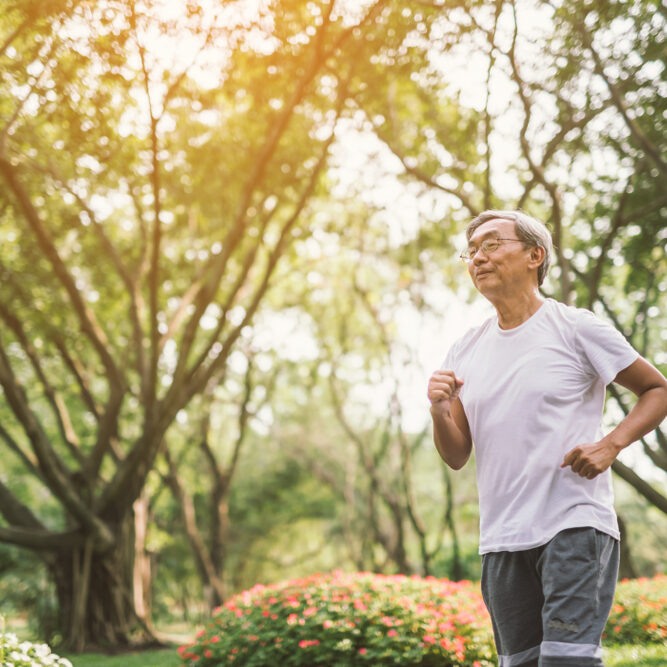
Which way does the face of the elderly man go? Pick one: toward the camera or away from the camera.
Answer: toward the camera

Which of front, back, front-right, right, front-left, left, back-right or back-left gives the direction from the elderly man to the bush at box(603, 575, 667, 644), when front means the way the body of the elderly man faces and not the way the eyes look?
back-right

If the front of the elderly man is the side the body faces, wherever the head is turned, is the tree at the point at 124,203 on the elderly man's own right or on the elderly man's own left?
on the elderly man's own right

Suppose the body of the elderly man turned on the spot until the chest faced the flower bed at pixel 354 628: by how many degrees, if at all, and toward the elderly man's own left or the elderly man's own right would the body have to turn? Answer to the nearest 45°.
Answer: approximately 135° to the elderly man's own right

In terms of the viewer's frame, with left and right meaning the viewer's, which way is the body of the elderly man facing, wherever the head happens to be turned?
facing the viewer and to the left of the viewer

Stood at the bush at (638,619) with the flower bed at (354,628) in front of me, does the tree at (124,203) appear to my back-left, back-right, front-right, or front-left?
front-right

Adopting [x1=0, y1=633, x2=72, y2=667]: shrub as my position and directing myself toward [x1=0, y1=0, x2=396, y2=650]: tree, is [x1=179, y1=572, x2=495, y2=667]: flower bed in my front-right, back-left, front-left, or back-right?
front-right

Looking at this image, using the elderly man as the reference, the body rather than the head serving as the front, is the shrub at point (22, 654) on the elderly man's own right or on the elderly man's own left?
on the elderly man's own right
